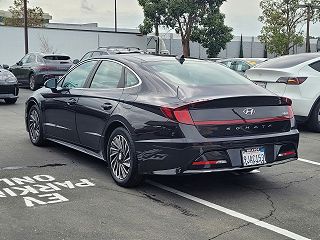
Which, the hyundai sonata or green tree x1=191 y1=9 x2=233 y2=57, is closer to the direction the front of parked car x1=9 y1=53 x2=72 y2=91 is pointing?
the green tree

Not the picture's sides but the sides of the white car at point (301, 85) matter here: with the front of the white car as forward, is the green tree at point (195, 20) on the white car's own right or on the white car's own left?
on the white car's own left

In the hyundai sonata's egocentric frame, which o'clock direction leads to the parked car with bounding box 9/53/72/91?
The parked car is roughly at 1 o'clock from the hyundai sonata.

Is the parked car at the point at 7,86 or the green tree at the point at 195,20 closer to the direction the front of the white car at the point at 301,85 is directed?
the green tree

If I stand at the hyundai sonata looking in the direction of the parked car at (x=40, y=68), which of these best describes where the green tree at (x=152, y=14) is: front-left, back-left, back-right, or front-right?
front-right

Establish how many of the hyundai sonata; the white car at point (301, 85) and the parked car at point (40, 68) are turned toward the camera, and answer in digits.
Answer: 0

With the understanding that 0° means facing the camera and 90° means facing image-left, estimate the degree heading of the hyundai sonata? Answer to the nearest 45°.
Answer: approximately 135°

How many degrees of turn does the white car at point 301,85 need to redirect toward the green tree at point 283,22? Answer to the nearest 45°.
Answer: approximately 45° to its left

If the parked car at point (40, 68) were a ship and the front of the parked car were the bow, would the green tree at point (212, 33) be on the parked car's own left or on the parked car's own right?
on the parked car's own right

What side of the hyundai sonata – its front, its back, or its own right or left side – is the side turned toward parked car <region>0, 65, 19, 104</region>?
front

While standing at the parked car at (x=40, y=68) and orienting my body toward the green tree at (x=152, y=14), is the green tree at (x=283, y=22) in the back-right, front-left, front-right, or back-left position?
front-right

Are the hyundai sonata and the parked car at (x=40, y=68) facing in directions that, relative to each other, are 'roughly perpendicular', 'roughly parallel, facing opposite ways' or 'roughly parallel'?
roughly parallel

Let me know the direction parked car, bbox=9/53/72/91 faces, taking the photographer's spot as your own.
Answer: facing away from the viewer and to the left of the viewer

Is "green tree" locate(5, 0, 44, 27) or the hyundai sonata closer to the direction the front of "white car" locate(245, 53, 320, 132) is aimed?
the green tree

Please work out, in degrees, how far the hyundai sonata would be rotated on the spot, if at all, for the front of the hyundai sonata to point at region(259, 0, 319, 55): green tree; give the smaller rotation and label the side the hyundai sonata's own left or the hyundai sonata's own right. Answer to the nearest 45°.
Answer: approximately 45° to the hyundai sonata's own right

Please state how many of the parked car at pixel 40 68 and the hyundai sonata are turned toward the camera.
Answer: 0

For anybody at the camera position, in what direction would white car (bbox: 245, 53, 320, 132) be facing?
facing away from the viewer and to the right of the viewer
